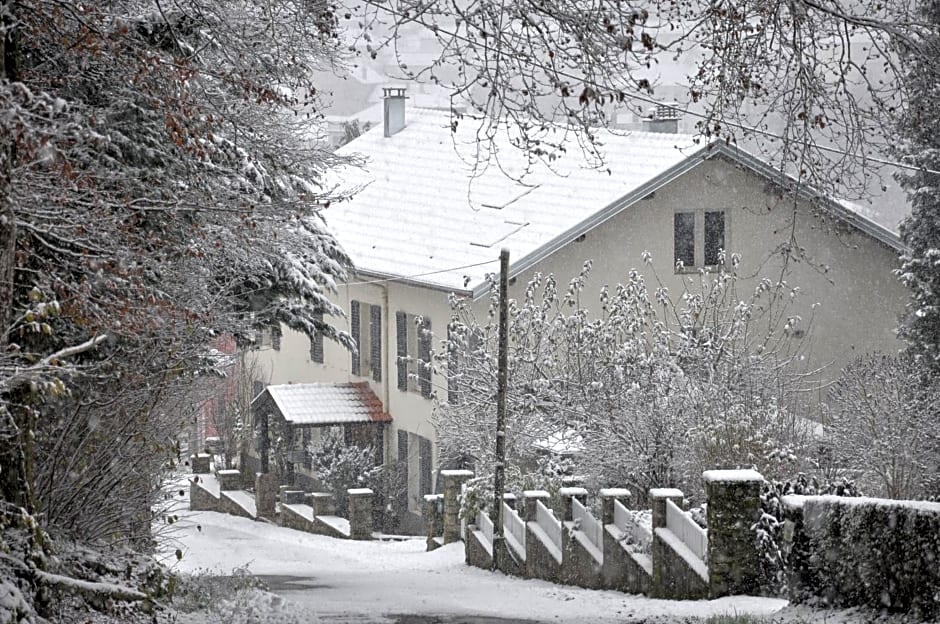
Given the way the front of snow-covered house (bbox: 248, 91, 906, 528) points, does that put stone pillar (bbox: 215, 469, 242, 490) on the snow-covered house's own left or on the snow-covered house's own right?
on the snow-covered house's own right

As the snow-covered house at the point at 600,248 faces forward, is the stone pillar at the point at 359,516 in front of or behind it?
in front

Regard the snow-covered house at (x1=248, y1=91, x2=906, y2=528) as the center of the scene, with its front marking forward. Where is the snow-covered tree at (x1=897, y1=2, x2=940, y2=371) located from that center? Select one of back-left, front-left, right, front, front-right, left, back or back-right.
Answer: left

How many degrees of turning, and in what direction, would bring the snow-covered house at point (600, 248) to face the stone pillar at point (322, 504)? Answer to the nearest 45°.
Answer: approximately 45° to its right

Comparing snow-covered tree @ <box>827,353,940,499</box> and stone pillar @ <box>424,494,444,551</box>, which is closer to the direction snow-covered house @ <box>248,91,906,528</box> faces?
the stone pillar

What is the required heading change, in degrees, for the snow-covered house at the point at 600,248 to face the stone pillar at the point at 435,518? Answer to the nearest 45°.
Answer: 0° — it already faces it

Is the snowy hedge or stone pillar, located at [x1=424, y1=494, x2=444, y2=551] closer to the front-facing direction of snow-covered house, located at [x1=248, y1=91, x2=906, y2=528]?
the stone pillar

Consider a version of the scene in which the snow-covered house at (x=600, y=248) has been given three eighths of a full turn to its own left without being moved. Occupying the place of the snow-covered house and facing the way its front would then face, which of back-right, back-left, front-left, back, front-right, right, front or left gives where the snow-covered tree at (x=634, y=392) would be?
right

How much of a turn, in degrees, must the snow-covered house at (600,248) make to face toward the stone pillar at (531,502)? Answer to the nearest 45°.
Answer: approximately 45° to its left

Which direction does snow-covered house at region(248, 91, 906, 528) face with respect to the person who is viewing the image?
facing the viewer and to the left of the viewer

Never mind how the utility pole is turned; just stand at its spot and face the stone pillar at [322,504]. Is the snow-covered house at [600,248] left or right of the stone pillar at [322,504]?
right

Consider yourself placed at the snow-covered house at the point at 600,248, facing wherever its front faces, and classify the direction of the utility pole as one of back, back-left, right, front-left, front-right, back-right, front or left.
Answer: front-left

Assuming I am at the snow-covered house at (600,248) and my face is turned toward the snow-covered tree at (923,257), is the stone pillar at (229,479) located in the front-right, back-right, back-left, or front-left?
back-right

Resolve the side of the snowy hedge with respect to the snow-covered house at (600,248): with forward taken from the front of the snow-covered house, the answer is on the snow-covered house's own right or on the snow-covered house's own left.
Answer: on the snow-covered house's own left
